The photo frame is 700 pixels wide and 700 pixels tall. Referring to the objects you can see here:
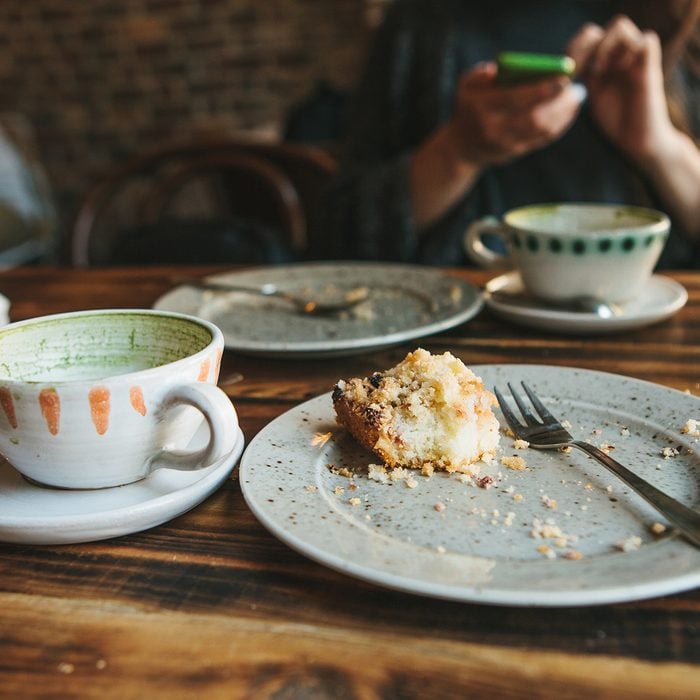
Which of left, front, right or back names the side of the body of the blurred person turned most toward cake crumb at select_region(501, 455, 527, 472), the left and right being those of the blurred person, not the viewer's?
front

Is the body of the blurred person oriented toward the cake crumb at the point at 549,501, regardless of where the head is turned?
yes

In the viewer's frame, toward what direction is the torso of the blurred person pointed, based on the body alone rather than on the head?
toward the camera

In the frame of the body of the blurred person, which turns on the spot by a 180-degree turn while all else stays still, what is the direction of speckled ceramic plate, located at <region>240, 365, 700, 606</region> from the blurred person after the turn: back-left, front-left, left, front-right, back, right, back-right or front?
back

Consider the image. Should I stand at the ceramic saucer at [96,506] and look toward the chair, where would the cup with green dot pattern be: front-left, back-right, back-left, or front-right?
front-right

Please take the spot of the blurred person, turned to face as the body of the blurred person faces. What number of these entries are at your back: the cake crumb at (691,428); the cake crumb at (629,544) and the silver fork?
0

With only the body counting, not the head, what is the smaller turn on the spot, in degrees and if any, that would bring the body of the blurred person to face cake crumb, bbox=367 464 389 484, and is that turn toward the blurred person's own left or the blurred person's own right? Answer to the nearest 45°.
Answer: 0° — they already face it

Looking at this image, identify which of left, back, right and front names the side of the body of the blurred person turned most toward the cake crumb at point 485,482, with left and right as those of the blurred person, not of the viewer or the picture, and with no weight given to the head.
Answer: front

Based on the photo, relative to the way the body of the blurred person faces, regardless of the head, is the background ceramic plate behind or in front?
in front

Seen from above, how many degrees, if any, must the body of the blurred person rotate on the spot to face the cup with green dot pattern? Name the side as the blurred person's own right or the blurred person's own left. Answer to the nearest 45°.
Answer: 0° — they already face it

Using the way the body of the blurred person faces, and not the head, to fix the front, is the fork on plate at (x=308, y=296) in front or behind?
in front
